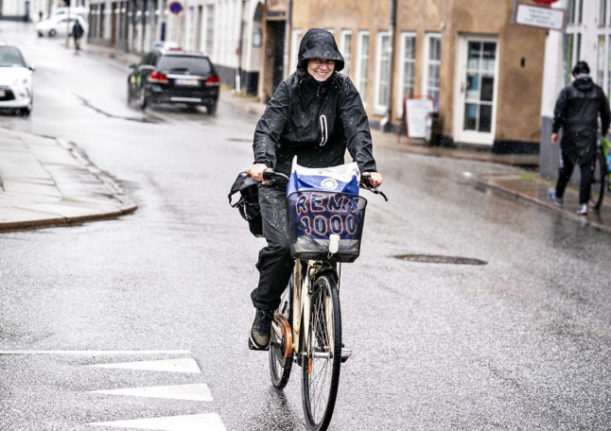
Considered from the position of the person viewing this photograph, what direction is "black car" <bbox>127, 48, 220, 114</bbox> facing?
facing away from the viewer and to the left of the viewer

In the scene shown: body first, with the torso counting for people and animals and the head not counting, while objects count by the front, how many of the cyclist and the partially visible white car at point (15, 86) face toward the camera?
2

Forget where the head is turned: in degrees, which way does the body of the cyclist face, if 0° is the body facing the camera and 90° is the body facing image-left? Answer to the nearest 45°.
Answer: approximately 0°

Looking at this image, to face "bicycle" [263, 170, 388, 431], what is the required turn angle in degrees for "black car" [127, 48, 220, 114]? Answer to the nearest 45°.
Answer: approximately 135° to its left

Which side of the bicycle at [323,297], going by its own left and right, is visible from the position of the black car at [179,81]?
back
